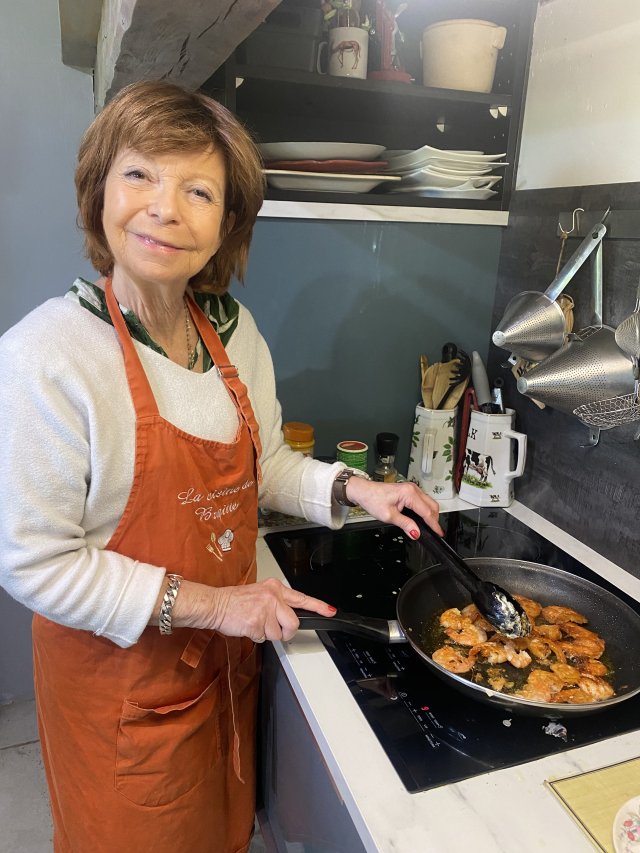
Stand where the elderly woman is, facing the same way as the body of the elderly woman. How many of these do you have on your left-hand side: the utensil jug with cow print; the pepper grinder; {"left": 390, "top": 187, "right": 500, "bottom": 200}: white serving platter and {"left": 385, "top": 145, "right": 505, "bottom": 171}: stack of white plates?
4

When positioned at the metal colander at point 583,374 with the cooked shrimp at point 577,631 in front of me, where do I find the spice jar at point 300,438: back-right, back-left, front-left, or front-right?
back-right

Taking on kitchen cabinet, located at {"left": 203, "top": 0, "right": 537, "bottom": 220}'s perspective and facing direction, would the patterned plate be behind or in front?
in front

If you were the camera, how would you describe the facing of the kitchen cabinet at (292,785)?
facing to the left of the viewer

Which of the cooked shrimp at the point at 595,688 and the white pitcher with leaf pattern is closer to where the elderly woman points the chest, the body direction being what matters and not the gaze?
the cooked shrimp

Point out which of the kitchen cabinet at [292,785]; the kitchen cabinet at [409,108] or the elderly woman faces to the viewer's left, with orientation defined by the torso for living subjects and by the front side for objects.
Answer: the kitchen cabinet at [292,785]

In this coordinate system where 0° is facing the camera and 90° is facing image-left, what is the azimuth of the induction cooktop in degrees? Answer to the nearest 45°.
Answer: approximately 45°

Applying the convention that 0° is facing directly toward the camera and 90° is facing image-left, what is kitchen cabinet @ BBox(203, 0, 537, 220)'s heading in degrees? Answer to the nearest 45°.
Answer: approximately 0°

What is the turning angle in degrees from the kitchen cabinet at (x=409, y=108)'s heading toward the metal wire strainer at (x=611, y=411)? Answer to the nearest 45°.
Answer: approximately 45° to its left
